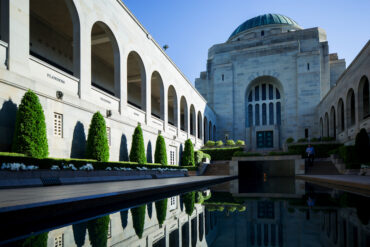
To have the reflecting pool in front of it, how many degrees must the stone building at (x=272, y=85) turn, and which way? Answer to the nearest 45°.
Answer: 0° — it already faces it

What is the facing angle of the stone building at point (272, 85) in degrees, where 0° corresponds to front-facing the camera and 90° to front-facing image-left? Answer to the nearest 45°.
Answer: approximately 0°

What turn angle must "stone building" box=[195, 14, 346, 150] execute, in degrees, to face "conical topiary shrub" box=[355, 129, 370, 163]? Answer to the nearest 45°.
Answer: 0° — it already faces it
